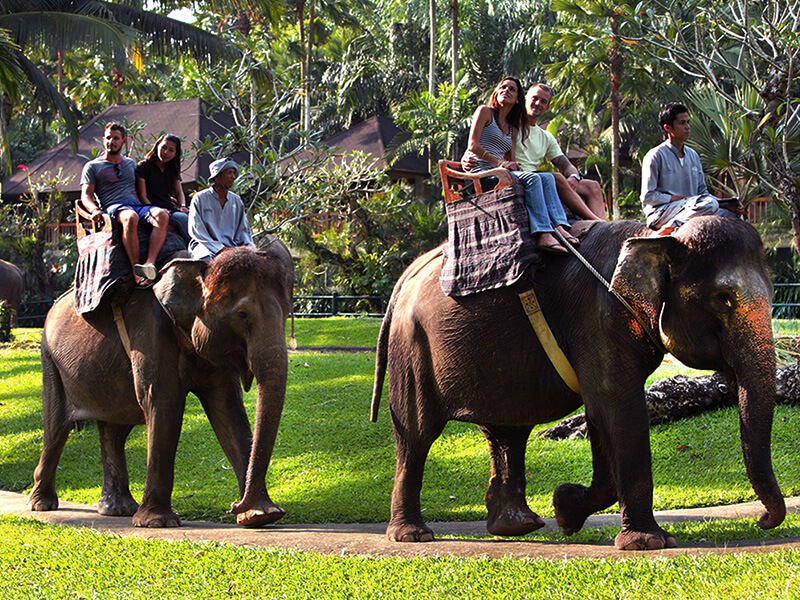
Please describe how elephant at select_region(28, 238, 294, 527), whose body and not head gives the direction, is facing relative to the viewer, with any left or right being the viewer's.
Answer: facing the viewer and to the right of the viewer

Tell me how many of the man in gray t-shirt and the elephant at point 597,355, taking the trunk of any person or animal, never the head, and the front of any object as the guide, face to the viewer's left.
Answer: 0

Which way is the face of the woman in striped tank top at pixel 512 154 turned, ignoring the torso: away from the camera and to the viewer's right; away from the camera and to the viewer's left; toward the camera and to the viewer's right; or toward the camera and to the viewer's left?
toward the camera and to the viewer's right

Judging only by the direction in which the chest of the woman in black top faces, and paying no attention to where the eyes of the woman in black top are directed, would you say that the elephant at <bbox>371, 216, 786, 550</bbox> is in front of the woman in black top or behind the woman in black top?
in front

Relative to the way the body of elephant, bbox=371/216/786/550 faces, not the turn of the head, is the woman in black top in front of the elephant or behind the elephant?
behind

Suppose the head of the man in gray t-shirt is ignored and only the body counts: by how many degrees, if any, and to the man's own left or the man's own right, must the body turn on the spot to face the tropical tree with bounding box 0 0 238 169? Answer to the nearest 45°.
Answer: approximately 135° to the man's own left

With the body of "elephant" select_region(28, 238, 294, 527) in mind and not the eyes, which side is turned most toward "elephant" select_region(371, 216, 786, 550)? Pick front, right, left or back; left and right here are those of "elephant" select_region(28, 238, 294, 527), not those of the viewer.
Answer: front

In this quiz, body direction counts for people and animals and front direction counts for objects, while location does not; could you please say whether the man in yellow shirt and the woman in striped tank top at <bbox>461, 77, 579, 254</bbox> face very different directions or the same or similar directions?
same or similar directions

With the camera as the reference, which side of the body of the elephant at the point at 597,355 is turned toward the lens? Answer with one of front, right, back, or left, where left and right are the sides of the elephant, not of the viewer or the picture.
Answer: right

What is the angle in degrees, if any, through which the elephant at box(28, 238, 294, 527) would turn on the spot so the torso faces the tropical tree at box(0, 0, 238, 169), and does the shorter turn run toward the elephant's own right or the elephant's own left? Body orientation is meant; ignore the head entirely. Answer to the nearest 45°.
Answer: approximately 135° to the elephant's own left
